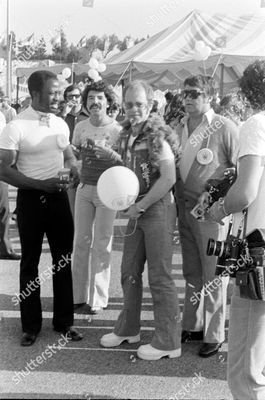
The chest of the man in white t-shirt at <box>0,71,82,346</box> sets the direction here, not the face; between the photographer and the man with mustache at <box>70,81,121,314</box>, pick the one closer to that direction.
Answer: the photographer

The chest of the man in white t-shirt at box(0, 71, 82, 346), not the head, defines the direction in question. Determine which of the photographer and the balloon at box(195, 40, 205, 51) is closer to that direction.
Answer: the photographer

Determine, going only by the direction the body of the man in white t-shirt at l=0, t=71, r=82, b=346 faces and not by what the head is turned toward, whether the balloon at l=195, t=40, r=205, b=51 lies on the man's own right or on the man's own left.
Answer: on the man's own left

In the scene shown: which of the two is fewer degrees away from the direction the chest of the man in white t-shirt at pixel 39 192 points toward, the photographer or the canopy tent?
the photographer

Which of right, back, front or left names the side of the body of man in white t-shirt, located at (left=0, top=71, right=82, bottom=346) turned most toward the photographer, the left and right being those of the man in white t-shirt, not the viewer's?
front

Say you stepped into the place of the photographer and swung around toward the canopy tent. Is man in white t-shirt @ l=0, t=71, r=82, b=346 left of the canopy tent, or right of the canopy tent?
left

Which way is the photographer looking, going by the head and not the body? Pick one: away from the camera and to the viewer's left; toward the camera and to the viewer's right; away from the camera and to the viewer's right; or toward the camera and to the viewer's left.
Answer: away from the camera and to the viewer's left

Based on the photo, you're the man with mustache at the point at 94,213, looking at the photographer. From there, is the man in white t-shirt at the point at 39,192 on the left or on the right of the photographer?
right

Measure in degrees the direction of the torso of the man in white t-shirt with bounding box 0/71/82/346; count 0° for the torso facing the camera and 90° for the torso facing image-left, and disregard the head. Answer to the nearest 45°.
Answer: approximately 315°

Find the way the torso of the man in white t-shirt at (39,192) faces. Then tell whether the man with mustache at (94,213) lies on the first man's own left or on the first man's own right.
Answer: on the first man's own left

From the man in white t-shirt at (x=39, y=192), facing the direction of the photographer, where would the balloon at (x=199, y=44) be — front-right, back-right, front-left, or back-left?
back-left
